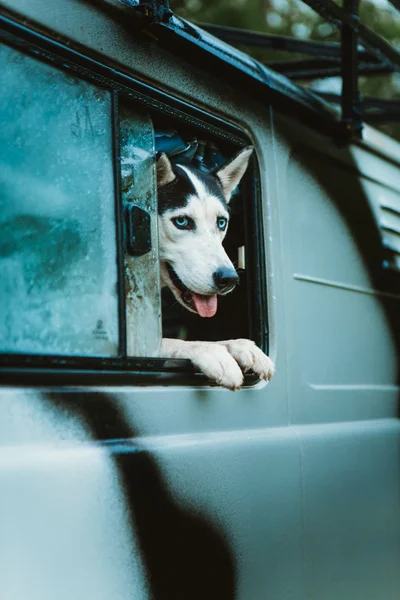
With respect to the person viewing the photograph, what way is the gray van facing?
facing the viewer and to the left of the viewer

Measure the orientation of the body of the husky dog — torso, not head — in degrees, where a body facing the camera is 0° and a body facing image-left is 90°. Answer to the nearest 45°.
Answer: approximately 315°
